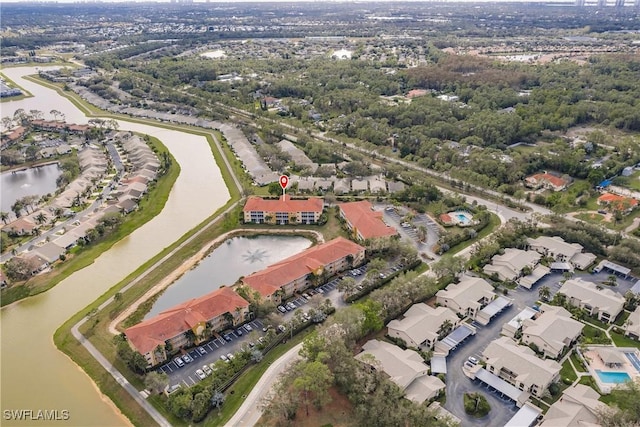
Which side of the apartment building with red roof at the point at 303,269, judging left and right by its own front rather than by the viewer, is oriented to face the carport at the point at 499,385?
front

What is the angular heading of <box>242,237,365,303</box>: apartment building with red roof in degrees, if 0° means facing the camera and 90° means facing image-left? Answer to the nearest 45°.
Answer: approximately 315°

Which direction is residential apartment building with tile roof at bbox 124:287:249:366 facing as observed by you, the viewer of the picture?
facing the viewer and to the right of the viewer

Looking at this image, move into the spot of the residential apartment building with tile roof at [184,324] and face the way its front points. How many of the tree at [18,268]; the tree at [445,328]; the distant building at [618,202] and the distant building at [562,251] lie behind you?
1

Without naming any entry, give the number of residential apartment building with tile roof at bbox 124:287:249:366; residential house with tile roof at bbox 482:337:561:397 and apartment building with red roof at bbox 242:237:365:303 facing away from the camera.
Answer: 0

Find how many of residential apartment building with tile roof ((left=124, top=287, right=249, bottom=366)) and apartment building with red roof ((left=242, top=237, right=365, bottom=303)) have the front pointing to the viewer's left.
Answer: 0

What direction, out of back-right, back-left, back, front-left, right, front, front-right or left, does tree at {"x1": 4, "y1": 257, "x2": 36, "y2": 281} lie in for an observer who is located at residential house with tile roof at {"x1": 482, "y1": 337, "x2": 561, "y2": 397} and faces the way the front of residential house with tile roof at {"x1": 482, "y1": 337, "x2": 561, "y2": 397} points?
front-right

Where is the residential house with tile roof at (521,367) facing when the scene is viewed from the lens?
facing the viewer and to the left of the viewer

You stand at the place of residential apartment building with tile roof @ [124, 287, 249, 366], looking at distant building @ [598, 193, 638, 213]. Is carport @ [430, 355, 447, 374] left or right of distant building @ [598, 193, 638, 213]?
right

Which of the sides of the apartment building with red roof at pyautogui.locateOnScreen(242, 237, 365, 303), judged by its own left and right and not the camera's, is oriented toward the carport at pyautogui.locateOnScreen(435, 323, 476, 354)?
front

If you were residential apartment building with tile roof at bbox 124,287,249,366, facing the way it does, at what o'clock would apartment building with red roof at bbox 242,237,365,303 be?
apartment building with red roof at bbox 242,237,365,303 is roughly at 10 o'clock from residential apartment building with tile roof at bbox 124,287,249,366.

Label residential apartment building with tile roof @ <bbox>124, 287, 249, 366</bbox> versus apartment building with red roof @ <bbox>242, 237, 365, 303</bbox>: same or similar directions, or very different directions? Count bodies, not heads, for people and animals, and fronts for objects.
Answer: same or similar directions

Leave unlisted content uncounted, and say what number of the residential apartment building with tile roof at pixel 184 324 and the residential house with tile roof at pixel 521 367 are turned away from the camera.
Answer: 0

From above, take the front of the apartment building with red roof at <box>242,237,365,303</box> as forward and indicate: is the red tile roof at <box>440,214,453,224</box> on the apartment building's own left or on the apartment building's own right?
on the apartment building's own left

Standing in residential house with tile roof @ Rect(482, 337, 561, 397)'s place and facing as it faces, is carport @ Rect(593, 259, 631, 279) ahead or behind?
behind
